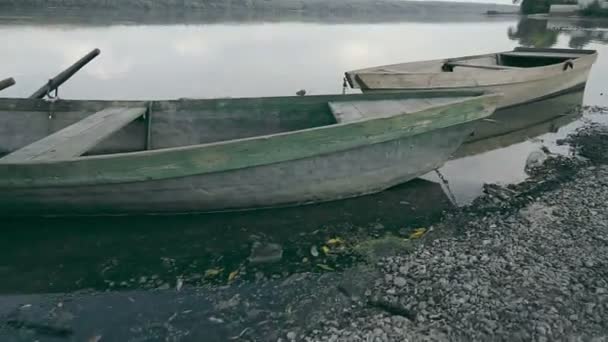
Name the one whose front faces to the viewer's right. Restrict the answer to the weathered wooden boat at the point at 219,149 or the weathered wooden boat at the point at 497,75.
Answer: the weathered wooden boat at the point at 219,149

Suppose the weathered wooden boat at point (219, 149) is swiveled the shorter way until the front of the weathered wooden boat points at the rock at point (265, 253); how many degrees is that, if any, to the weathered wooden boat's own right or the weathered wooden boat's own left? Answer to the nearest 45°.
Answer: approximately 45° to the weathered wooden boat's own right

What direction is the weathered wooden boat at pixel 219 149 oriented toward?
to the viewer's right

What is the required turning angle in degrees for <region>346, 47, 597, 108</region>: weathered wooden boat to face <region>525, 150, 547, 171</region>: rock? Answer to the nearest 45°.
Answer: approximately 45° to its left

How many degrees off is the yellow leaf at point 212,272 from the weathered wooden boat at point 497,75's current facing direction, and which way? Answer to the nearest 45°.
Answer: approximately 45° to its left

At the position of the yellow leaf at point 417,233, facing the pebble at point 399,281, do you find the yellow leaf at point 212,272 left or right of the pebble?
right

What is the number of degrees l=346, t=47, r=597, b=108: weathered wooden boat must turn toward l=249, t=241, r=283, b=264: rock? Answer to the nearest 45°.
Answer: approximately 45° to its left

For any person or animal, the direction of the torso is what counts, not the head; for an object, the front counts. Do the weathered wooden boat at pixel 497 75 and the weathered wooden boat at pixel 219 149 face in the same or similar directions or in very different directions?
very different directions

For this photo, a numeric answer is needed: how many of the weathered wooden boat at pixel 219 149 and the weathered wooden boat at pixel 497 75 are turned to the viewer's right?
1

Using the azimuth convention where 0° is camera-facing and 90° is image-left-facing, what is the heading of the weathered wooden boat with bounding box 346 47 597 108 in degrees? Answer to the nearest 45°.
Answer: approximately 45°
